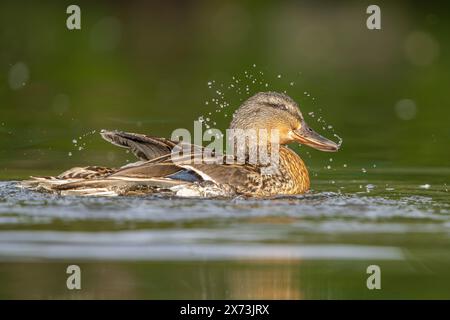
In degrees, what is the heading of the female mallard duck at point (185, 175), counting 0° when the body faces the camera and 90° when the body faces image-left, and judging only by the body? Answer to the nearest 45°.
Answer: approximately 270°
